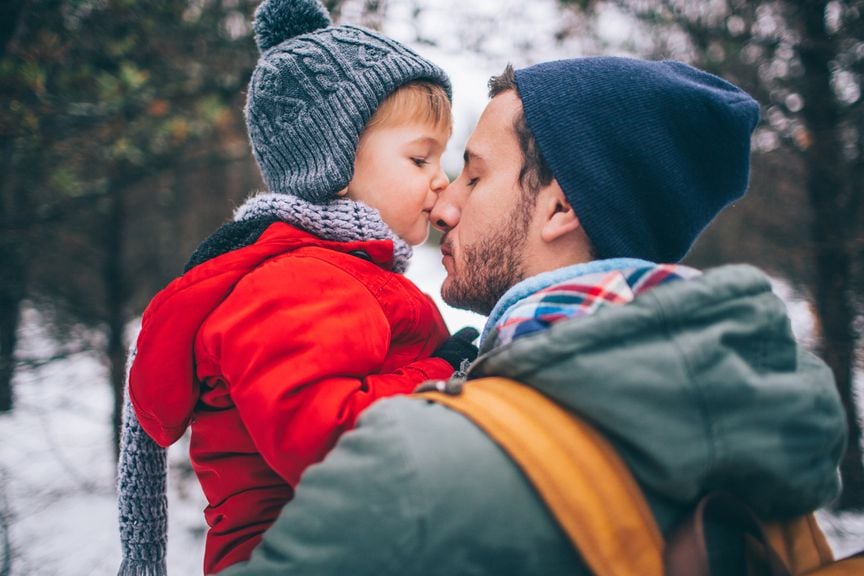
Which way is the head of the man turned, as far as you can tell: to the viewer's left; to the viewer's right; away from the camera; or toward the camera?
to the viewer's left

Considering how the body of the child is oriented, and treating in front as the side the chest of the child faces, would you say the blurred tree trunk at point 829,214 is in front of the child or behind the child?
in front

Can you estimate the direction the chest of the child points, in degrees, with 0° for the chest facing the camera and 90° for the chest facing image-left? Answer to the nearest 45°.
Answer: approximately 270°

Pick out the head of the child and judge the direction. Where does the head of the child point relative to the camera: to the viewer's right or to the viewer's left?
to the viewer's right

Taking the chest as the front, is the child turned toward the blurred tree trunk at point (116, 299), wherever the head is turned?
no

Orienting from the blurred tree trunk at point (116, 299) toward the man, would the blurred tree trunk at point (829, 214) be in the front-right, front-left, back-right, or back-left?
front-left

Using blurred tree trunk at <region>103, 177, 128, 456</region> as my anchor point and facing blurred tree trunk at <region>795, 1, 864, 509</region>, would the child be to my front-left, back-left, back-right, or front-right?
front-right
